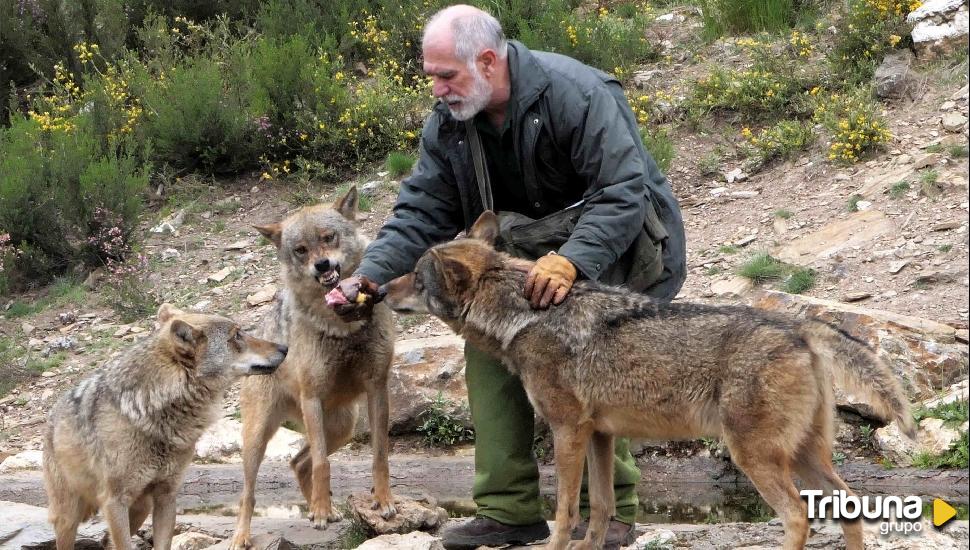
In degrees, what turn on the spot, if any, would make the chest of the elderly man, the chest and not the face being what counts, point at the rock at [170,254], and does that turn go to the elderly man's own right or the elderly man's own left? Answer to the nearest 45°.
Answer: approximately 90° to the elderly man's own right

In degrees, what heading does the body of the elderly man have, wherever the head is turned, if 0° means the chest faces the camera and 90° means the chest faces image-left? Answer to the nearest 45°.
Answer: approximately 45°

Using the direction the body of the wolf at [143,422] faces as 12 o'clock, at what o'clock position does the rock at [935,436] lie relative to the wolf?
The rock is roughly at 11 o'clock from the wolf.

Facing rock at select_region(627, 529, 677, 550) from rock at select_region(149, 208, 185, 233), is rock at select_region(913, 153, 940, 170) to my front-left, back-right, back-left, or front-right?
front-left

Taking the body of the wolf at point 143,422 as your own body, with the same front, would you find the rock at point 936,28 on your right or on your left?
on your left

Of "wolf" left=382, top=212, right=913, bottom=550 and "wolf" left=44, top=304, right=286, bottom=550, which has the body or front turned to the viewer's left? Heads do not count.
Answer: "wolf" left=382, top=212, right=913, bottom=550

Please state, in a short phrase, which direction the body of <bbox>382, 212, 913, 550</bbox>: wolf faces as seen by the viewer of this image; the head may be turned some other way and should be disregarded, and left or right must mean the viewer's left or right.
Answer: facing to the left of the viewer

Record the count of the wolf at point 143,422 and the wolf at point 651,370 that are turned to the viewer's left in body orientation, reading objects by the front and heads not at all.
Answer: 1

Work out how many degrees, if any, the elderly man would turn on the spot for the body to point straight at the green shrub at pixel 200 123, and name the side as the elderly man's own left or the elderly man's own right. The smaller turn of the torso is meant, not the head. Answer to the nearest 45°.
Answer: approximately 90° to the elderly man's own right

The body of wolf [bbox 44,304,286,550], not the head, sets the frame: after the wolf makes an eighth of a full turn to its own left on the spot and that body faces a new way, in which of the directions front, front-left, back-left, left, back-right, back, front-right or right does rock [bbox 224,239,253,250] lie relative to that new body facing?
left

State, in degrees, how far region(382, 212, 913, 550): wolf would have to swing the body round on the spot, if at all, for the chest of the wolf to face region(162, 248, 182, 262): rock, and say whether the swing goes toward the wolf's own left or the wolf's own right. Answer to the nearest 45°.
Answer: approximately 45° to the wolf's own right

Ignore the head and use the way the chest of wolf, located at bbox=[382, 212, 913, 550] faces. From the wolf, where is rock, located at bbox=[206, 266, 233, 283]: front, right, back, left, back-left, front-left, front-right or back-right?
front-right

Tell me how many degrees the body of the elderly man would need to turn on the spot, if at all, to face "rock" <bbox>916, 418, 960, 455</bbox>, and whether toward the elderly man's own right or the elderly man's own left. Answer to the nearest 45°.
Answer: approximately 135° to the elderly man's own left
